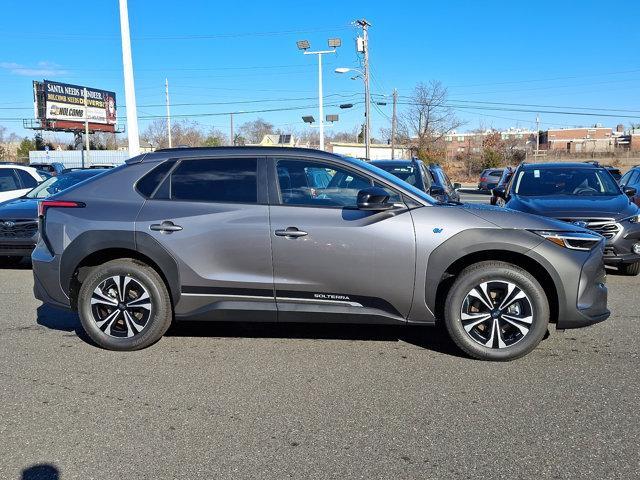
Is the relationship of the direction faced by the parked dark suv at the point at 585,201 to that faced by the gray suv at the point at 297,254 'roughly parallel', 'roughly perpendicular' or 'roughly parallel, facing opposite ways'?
roughly perpendicular

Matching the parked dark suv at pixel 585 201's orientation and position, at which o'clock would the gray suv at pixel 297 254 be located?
The gray suv is roughly at 1 o'clock from the parked dark suv.

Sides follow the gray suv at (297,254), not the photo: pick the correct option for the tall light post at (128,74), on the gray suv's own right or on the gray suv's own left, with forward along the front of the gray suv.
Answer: on the gray suv's own left

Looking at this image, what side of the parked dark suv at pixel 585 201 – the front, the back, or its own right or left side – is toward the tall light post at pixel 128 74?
right

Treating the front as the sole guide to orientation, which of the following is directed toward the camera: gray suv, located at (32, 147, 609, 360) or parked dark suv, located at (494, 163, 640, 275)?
the parked dark suv

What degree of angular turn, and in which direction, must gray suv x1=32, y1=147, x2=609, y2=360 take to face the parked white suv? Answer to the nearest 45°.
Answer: approximately 135° to its left

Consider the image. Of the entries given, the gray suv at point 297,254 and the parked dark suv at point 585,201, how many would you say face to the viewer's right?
1

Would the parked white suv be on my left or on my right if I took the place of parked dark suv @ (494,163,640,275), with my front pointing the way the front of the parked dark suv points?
on my right

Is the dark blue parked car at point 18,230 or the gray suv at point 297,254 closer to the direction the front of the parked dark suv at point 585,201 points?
the gray suv

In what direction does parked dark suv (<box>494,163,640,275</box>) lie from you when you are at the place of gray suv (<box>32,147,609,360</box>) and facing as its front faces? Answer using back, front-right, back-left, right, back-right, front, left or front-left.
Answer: front-left

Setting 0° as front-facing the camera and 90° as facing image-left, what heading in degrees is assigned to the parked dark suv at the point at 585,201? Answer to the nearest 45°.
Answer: approximately 0°

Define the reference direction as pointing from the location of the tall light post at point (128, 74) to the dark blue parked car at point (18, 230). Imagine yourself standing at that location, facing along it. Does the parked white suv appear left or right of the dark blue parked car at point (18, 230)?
right

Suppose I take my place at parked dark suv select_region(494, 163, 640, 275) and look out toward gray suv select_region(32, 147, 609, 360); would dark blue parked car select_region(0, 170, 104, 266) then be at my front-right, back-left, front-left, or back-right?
front-right

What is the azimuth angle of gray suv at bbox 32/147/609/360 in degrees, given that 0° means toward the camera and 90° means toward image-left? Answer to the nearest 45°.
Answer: approximately 270°
